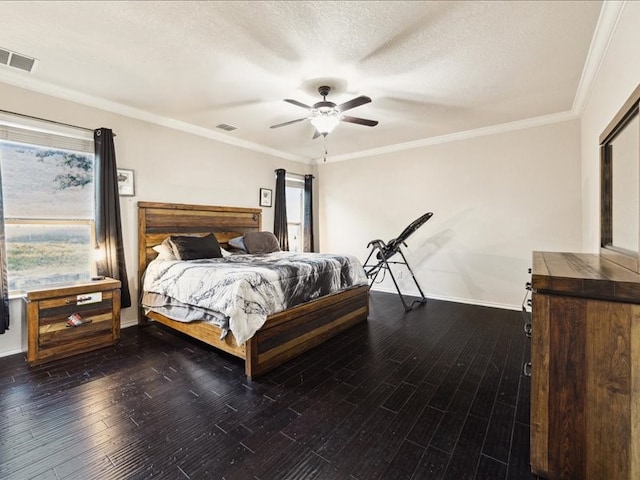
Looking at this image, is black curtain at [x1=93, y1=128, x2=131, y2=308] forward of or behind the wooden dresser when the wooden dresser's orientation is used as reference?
forward

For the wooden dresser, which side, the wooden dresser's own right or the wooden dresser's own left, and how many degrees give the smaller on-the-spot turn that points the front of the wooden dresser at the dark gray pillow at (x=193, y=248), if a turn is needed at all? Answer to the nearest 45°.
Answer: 0° — it already faces it

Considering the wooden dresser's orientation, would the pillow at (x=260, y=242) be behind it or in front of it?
in front

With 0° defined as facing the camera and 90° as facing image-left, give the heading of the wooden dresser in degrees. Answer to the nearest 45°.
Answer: approximately 90°

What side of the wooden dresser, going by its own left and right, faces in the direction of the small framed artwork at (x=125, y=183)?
front

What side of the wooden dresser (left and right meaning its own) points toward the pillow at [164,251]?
front

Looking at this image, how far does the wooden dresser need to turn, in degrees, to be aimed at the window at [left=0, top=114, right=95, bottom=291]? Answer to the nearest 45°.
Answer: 0° — it already faces it

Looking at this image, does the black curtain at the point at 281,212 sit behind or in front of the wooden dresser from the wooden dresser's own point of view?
in front
